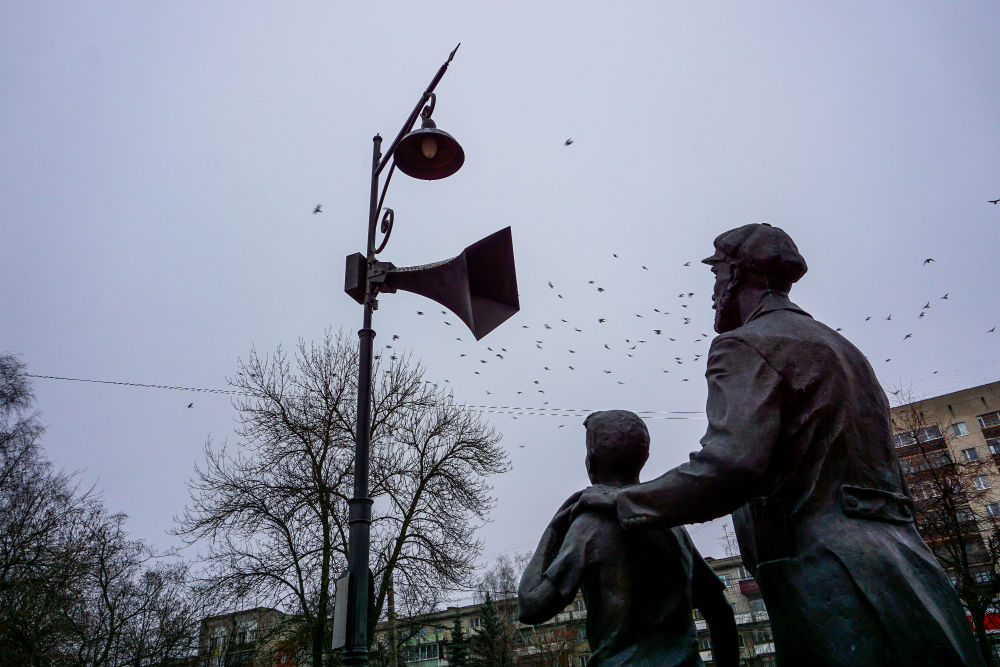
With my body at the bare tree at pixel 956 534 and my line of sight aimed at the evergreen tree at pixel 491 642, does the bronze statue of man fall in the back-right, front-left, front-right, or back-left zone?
back-left

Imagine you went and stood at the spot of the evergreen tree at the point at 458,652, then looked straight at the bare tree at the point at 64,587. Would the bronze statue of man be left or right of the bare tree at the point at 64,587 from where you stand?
left

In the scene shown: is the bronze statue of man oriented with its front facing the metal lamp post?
yes

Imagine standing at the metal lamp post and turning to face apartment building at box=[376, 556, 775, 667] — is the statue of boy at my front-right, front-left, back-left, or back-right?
back-right

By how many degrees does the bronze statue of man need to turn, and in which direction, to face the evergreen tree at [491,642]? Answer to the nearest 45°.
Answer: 0° — it already faces it

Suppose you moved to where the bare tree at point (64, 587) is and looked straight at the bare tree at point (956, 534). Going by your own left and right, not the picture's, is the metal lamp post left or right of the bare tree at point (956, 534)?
right

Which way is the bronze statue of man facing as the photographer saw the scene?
facing away from the viewer and to the left of the viewer

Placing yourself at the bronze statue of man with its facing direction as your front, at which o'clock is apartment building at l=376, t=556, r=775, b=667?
The apartment building is roughly at 1 o'clock from the bronze statue of man.

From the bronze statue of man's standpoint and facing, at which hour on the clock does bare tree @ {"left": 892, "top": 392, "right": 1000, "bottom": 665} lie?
The bare tree is roughly at 2 o'clock from the bronze statue of man.

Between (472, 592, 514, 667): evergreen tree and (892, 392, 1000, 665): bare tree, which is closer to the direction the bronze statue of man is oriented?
the evergreen tree

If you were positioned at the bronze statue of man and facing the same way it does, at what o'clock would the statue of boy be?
The statue of boy is roughly at 11 o'clock from the bronze statue of man.
